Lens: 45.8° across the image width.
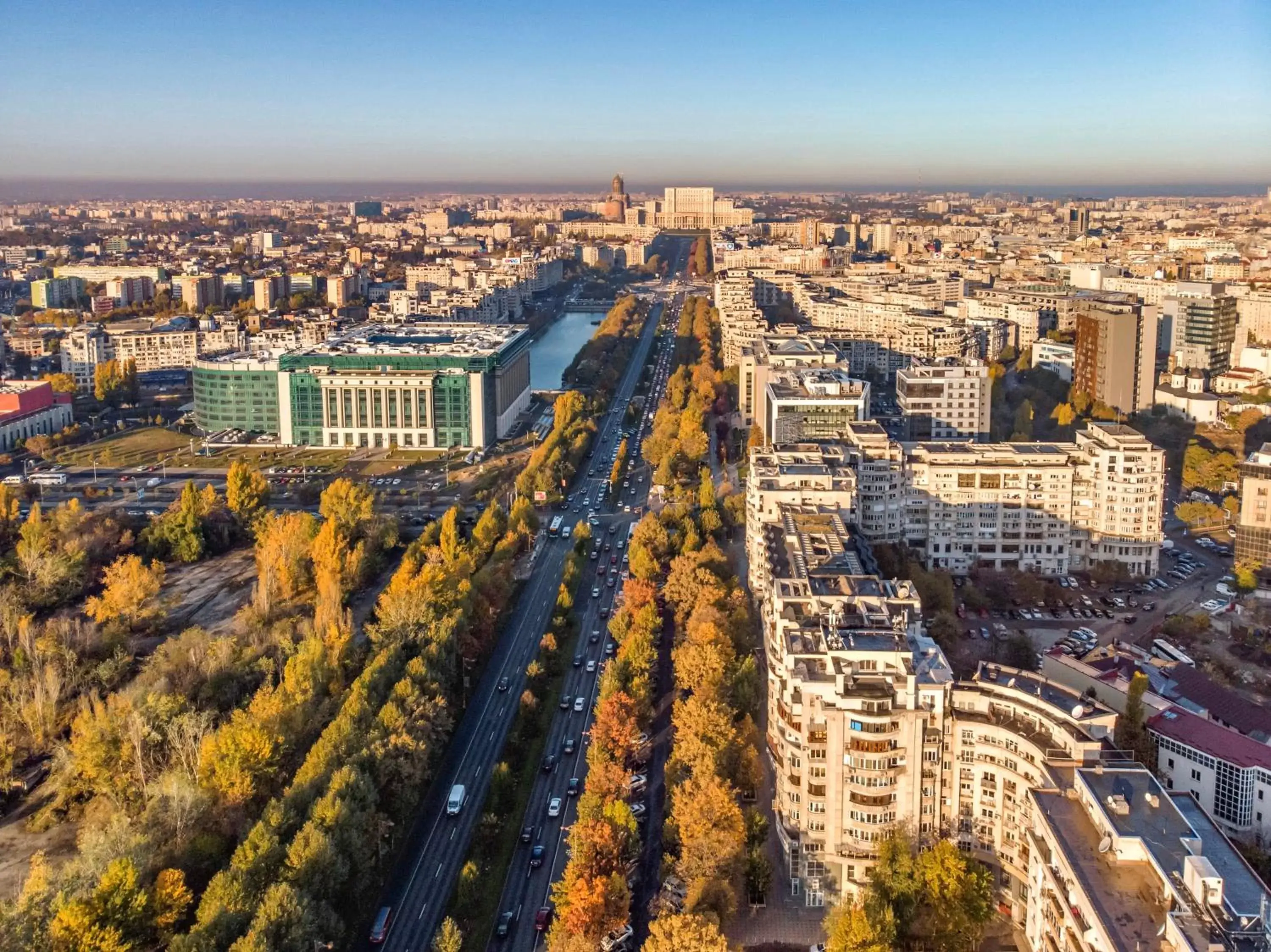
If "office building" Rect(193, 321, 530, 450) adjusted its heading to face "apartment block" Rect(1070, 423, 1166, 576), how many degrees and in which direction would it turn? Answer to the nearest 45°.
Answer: approximately 45° to its left

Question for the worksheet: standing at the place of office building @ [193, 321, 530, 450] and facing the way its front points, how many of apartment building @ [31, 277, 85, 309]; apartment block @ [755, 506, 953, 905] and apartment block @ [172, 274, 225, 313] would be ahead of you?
1

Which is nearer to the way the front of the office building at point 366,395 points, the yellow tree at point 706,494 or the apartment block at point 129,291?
the yellow tree

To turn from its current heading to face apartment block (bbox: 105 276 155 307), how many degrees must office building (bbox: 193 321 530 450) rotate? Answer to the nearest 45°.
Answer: approximately 180°

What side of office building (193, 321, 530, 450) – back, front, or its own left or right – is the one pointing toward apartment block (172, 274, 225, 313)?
back

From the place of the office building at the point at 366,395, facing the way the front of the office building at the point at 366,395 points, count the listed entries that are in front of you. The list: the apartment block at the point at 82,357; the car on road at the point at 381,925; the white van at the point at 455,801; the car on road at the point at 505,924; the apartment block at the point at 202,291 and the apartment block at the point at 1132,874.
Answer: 4

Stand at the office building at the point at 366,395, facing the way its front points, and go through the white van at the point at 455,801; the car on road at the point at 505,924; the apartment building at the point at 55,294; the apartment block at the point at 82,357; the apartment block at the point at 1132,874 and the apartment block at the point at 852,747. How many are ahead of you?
4

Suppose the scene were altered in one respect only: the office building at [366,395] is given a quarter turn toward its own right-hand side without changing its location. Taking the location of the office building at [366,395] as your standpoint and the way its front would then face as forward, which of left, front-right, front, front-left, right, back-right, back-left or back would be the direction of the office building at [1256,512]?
back-left

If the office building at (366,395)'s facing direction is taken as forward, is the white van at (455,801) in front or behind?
in front

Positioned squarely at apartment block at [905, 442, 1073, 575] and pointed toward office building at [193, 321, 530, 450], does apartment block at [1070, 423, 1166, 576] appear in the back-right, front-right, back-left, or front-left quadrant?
back-right

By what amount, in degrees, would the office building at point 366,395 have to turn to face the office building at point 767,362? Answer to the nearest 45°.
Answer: approximately 90° to its left

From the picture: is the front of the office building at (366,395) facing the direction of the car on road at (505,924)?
yes

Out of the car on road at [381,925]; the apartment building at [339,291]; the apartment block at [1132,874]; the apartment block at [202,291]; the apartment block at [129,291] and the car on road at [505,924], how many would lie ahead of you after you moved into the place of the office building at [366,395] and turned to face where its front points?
3

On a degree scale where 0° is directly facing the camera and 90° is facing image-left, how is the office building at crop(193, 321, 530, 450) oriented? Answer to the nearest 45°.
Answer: approximately 0°

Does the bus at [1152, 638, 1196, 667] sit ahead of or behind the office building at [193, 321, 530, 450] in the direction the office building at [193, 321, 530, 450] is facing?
ahead

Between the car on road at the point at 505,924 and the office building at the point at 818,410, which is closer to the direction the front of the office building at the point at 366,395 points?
the car on road
